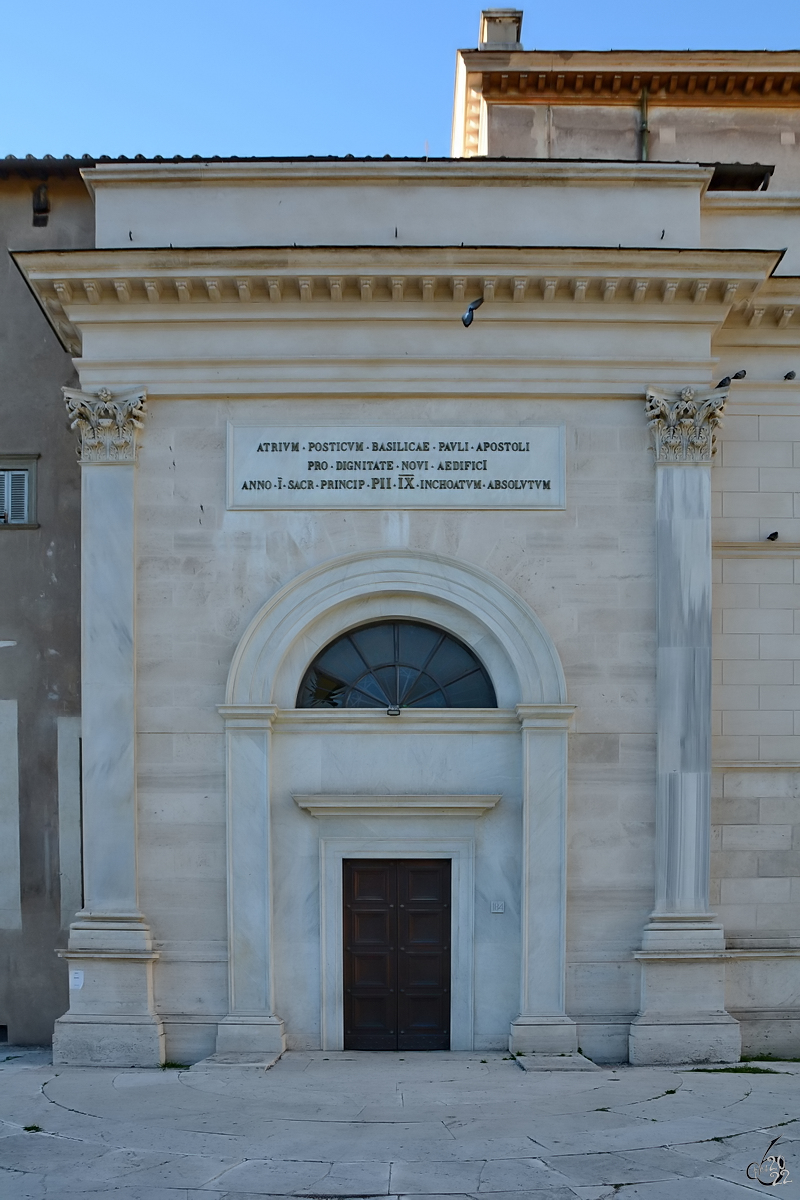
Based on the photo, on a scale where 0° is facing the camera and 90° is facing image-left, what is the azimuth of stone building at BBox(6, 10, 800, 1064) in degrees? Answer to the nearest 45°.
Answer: approximately 0°

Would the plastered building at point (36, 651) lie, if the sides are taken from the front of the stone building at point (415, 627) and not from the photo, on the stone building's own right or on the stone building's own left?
on the stone building's own right
